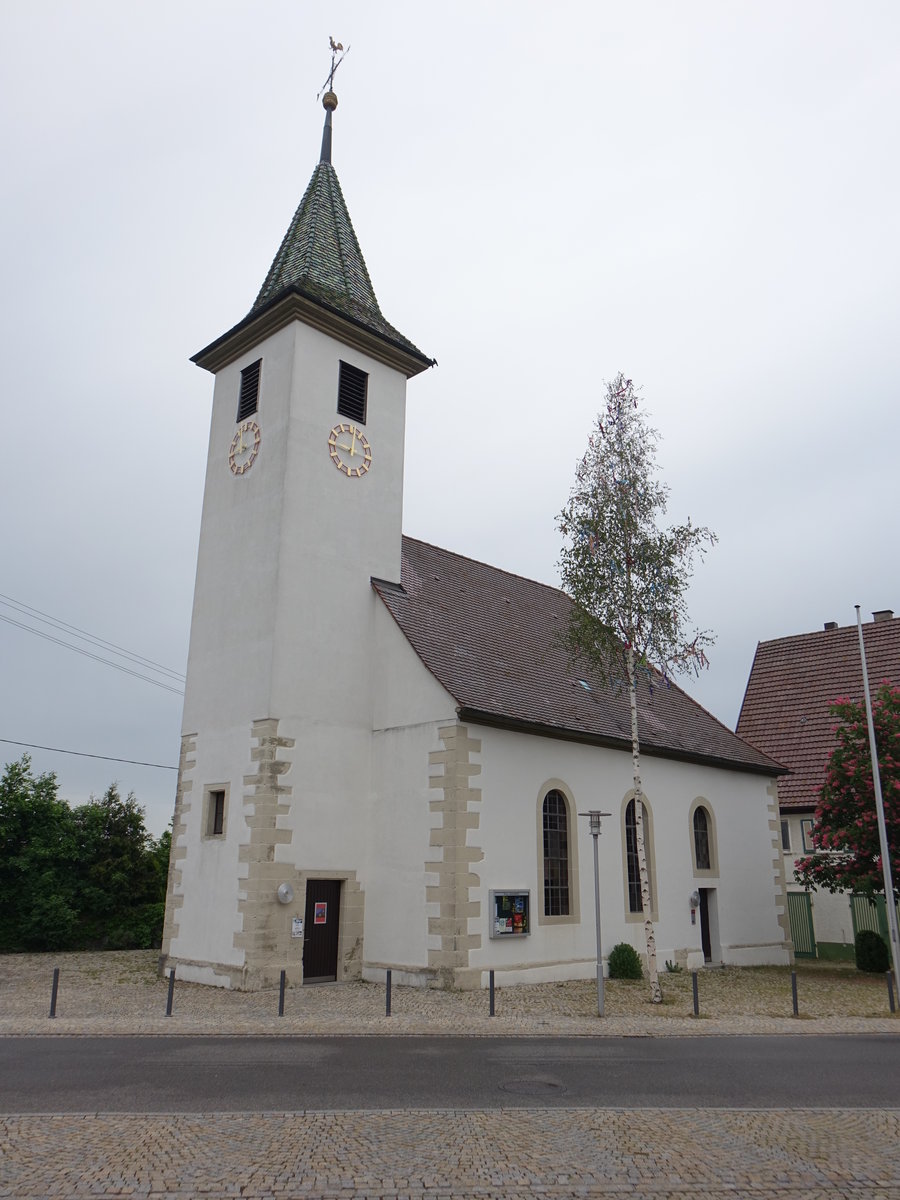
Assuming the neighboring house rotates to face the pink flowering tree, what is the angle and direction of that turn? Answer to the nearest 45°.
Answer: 0° — it already faces it

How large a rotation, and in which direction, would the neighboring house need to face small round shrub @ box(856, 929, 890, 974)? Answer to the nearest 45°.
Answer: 0° — it already faces it

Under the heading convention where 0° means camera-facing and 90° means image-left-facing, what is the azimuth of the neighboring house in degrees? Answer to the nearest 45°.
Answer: approximately 0°

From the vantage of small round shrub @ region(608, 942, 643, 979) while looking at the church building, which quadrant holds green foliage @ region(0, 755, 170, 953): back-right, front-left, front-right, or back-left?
front-left
